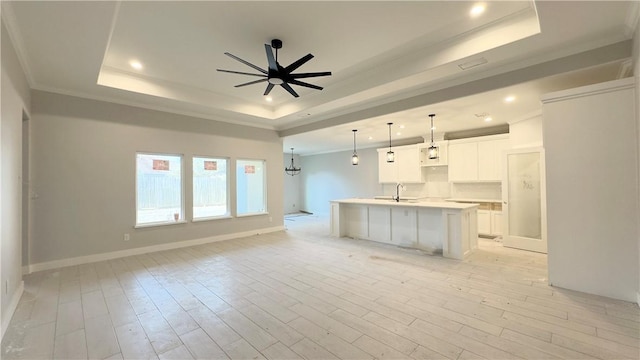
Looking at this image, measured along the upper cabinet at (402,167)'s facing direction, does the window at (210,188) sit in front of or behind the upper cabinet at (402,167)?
in front

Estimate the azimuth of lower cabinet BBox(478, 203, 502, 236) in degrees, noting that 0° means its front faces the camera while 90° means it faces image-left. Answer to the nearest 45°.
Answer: approximately 0°

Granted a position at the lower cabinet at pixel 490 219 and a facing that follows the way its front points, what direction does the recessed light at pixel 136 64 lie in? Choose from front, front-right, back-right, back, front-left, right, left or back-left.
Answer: front-right

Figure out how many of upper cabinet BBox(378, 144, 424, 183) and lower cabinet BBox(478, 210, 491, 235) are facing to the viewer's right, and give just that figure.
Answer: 0

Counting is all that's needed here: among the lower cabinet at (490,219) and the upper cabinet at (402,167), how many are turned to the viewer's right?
0

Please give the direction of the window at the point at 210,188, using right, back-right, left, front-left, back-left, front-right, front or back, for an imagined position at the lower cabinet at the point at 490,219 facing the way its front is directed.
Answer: front-right

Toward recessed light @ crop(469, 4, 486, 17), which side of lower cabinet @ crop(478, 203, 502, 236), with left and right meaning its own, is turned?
front
